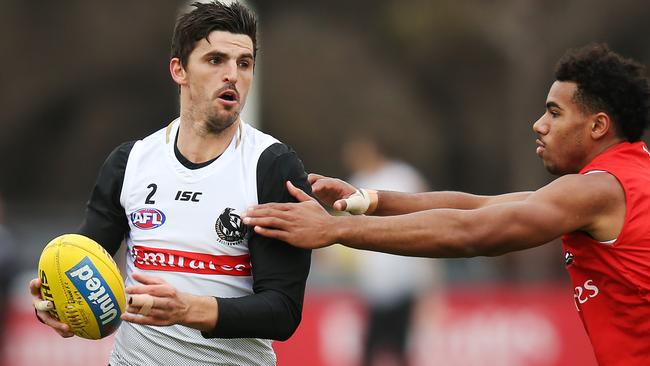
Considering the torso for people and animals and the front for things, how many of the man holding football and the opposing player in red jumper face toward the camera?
1

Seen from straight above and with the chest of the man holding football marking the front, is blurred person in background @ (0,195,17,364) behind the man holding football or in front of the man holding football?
behind

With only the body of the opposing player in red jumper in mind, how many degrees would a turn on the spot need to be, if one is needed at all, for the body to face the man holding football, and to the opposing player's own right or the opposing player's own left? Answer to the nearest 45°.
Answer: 0° — they already face them

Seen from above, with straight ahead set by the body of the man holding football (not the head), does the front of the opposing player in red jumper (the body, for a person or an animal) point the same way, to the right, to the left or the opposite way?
to the right

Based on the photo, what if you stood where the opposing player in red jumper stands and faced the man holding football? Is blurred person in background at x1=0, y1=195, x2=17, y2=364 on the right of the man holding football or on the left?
right

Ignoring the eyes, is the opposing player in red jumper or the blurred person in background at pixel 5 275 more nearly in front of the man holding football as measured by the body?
the opposing player in red jumper

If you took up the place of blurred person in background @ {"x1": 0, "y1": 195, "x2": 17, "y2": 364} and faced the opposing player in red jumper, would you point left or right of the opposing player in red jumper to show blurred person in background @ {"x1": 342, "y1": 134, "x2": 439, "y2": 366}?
left

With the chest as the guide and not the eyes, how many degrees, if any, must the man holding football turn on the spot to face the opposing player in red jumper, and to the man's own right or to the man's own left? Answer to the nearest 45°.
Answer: approximately 90° to the man's own left

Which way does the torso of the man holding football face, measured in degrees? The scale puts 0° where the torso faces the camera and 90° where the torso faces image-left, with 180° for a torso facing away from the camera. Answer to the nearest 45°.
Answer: approximately 0°

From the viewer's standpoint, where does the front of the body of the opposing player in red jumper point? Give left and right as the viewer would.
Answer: facing to the left of the viewer

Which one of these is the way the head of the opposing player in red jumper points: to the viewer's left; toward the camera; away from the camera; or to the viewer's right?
to the viewer's left

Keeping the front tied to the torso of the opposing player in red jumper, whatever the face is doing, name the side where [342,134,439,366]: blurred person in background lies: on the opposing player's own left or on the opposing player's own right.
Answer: on the opposing player's own right
